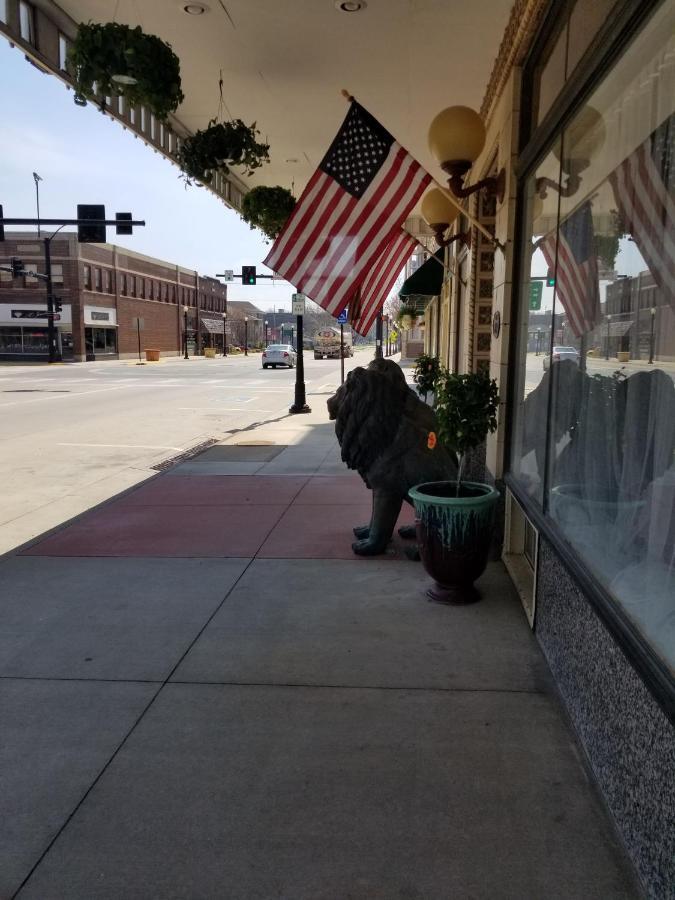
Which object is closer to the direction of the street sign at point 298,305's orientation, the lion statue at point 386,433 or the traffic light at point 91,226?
the lion statue

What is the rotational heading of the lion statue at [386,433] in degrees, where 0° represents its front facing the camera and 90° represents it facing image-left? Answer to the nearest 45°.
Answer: approximately 90°

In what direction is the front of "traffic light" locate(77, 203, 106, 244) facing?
away from the camera

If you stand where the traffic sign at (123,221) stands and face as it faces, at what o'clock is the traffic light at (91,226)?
the traffic light at (91,226) is roughly at 10 o'clock from the traffic sign at (123,221).

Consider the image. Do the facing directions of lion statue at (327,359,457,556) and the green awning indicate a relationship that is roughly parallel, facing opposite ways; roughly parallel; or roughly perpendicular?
roughly parallel

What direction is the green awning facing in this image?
to the viewer's left

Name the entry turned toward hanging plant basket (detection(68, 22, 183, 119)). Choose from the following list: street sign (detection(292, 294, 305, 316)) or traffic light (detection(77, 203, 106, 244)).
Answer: the street sign

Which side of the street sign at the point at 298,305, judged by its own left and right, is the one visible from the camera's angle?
front

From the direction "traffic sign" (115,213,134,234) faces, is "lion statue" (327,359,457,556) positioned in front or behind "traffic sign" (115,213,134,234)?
behind

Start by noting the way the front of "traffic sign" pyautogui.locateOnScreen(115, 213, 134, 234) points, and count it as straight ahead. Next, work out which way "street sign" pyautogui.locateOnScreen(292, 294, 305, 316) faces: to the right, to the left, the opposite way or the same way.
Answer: the opposite way

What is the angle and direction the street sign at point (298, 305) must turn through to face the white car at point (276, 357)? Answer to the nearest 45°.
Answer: approximately 180°

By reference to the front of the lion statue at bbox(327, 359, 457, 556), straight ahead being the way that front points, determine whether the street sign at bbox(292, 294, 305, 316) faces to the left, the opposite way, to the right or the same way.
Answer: to the left

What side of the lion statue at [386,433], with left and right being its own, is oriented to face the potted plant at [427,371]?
right

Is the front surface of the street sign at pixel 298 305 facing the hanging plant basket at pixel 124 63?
yes

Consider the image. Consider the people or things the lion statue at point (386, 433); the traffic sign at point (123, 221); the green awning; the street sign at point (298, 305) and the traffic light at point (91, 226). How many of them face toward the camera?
1

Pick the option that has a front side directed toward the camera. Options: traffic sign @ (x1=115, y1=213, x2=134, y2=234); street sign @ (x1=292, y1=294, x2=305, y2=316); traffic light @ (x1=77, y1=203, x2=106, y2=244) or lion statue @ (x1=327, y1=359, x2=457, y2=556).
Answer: the street sign

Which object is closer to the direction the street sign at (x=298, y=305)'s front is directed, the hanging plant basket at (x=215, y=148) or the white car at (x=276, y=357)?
the hanging plant basket

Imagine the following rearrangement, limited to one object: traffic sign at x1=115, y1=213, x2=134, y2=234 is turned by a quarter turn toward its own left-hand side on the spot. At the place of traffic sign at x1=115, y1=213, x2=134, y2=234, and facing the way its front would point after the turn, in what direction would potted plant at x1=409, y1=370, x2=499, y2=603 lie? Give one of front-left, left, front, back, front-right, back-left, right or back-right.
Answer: left

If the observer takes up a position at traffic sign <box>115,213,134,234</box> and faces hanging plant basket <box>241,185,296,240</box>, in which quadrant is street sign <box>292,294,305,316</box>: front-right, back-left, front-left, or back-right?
front-left
